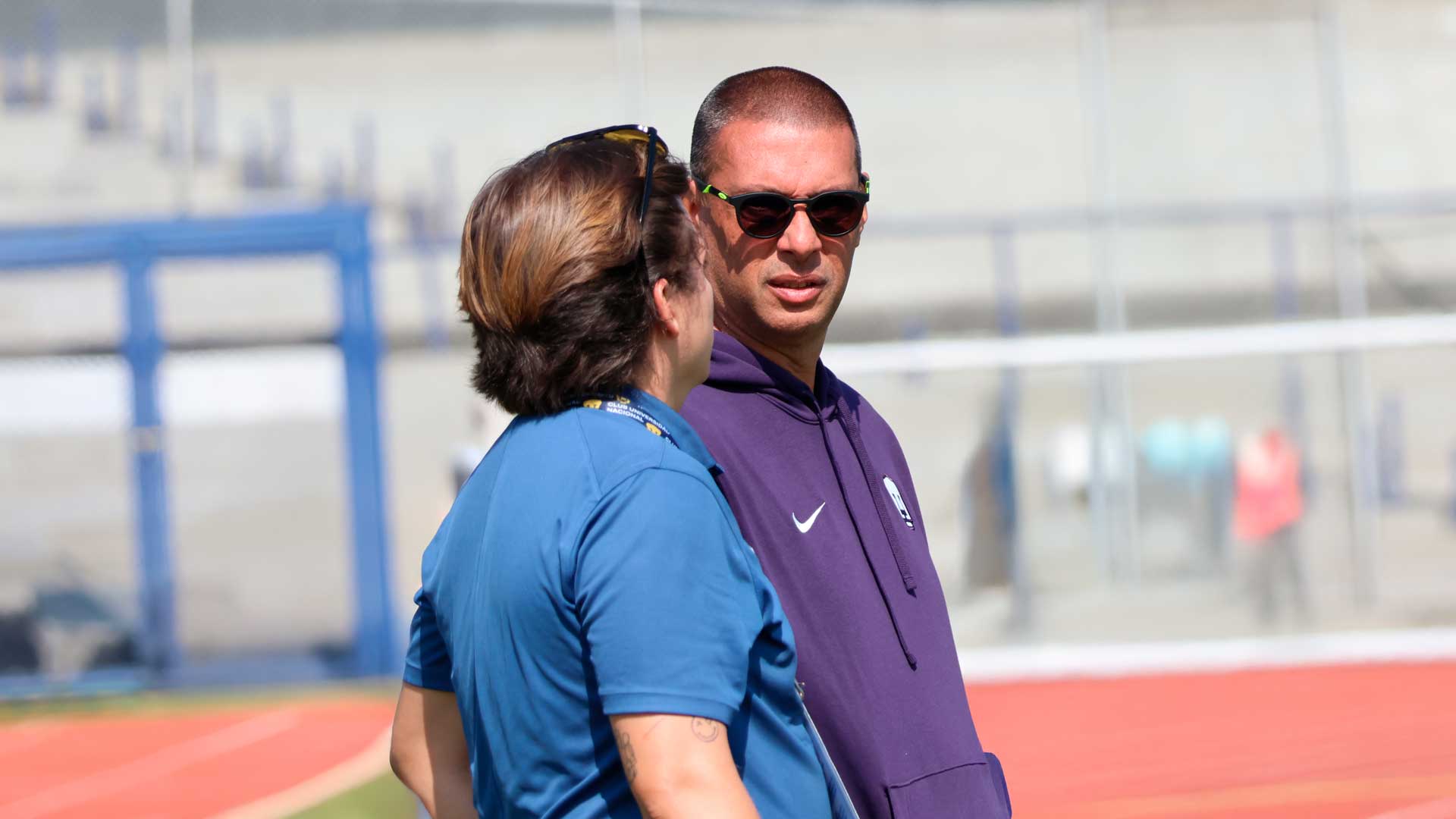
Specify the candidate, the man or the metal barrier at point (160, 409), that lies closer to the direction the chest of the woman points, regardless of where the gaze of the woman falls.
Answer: the man

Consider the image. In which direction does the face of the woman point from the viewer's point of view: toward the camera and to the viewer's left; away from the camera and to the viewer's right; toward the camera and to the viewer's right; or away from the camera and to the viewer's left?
away from the camera and to the viewer's right

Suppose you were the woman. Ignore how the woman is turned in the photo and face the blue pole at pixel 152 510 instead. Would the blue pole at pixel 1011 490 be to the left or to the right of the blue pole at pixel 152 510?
right

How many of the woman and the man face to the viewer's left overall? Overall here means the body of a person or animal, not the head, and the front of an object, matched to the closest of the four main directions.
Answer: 0

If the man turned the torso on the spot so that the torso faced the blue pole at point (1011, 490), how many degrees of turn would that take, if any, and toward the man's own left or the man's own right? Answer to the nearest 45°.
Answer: approximately 135° to the man's own left

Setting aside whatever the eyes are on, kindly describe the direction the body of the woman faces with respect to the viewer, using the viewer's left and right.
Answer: facing away from the viewer and to the right of the viewer

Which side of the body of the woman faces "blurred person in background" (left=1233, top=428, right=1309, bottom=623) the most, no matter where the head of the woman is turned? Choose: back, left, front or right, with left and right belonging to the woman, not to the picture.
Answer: front
